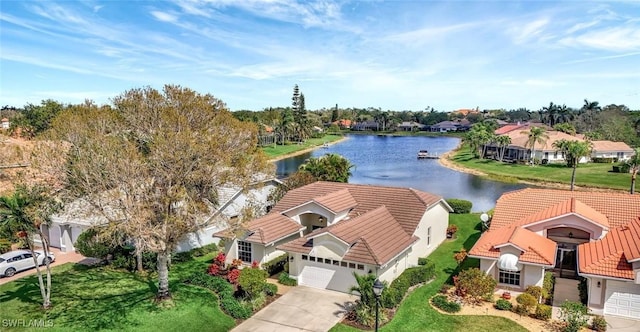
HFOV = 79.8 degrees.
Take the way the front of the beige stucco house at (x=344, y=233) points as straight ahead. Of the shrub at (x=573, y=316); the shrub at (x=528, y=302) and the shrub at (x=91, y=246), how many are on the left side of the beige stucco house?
2

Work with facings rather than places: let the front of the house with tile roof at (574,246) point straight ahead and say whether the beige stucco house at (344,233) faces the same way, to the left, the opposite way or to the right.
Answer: the same way

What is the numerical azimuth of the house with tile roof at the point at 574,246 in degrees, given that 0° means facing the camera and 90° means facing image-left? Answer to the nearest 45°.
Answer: approximately 0°

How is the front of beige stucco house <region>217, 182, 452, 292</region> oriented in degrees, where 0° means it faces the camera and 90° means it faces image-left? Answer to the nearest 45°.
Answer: approximately 45°

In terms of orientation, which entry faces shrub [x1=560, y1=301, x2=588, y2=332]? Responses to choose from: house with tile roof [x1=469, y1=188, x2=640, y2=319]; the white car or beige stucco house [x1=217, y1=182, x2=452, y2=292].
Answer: the house with tile roof

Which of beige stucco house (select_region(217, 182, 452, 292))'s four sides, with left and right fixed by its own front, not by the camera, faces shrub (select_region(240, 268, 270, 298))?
front

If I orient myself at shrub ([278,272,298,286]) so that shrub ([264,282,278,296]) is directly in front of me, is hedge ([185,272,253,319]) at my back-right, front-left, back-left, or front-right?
front-right

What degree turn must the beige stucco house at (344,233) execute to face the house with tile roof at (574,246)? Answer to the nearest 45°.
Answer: approximately 135° to its left

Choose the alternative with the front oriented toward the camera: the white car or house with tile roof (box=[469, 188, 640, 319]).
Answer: the house with tile roof

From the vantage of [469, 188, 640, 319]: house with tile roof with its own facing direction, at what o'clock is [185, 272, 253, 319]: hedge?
The hedge is roughly at 2 o'clock from the house with tile roof.

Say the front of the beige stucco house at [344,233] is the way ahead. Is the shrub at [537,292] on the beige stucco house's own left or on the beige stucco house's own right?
on the beige stucco house's own left

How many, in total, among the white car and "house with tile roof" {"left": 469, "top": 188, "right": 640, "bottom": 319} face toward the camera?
1

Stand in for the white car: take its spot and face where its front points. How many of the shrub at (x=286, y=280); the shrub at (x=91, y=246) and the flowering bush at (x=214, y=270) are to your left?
0

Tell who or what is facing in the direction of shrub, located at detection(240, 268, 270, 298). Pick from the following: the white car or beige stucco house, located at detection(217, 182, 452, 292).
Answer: the beige stucco house
